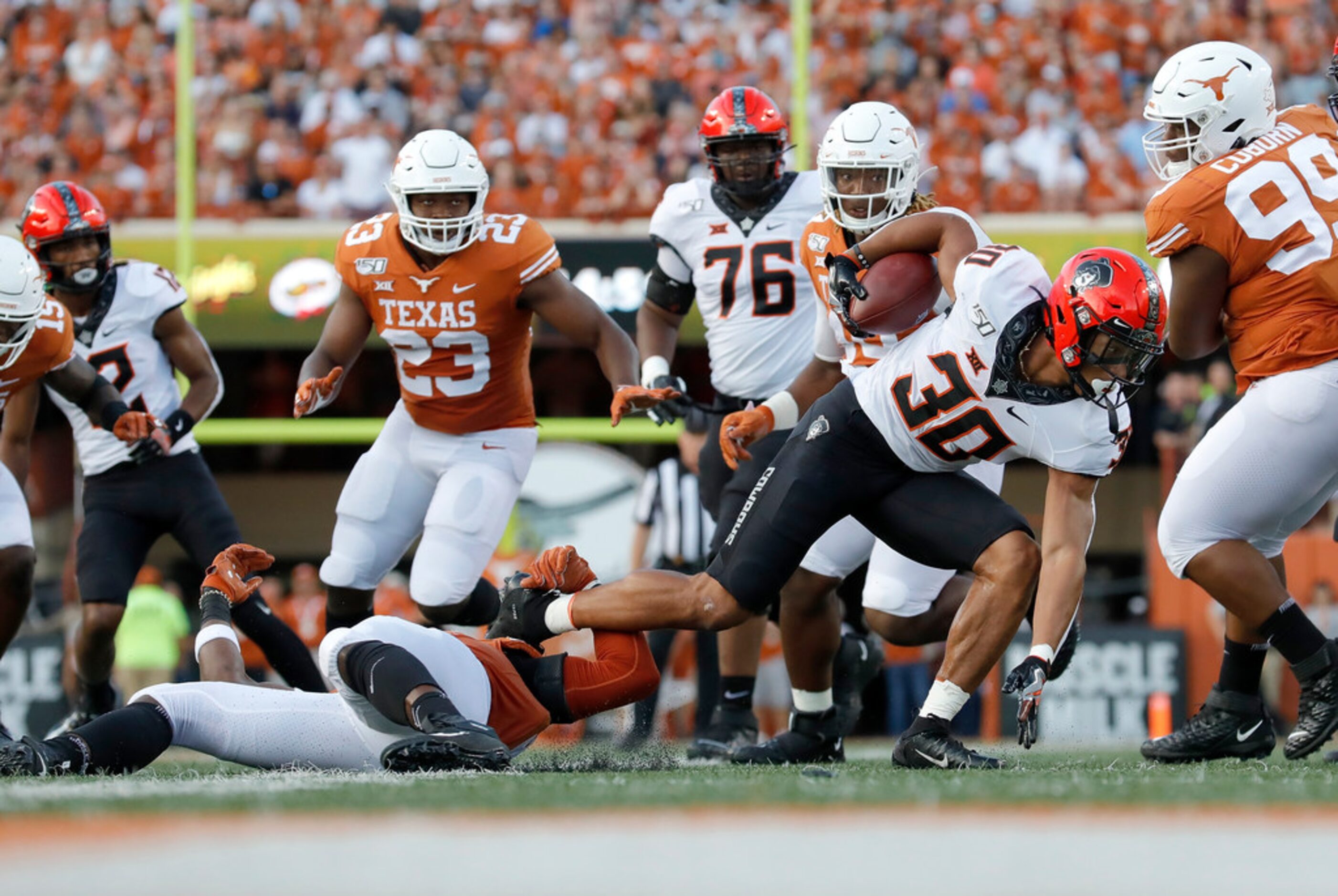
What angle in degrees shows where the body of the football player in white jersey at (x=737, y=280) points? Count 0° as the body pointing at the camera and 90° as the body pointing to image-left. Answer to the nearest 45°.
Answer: approximately 0°

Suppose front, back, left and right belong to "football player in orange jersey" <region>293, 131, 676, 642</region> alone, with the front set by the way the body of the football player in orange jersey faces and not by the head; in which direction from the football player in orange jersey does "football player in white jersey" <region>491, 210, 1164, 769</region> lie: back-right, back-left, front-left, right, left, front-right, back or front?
front-left

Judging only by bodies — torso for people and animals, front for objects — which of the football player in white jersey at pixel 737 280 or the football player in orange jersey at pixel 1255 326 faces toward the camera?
the football player in white jersey

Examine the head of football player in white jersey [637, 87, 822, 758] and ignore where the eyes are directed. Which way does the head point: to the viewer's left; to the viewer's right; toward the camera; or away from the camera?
toward the camera

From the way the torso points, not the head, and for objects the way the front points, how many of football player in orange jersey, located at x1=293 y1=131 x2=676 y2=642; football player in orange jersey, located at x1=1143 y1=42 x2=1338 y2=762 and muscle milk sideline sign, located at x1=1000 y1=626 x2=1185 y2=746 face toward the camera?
2

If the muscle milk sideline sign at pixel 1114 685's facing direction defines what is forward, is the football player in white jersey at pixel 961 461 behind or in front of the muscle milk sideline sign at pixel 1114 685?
in front

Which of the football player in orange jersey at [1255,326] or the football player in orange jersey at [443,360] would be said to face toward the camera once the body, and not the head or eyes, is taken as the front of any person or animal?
the football player in orange jersey at [443,360]

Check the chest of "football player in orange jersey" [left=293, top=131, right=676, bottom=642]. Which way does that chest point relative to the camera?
toward the camera

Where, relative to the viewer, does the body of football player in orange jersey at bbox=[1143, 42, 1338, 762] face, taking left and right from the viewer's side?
facing away from the viewer and to the left of the viewer

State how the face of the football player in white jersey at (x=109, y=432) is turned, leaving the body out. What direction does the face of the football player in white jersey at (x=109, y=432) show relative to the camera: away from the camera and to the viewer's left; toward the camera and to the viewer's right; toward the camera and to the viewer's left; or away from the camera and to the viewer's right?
toward the camera and to the viewer's right

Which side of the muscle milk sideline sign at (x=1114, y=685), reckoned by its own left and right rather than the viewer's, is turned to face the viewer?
front

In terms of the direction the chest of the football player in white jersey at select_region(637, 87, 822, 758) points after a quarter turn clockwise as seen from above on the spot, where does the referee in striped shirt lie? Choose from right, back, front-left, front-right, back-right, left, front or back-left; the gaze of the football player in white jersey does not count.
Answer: right

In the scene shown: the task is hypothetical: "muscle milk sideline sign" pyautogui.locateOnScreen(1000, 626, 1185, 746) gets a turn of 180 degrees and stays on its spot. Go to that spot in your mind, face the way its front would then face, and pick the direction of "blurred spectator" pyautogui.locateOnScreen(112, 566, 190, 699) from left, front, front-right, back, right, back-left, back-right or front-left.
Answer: left
